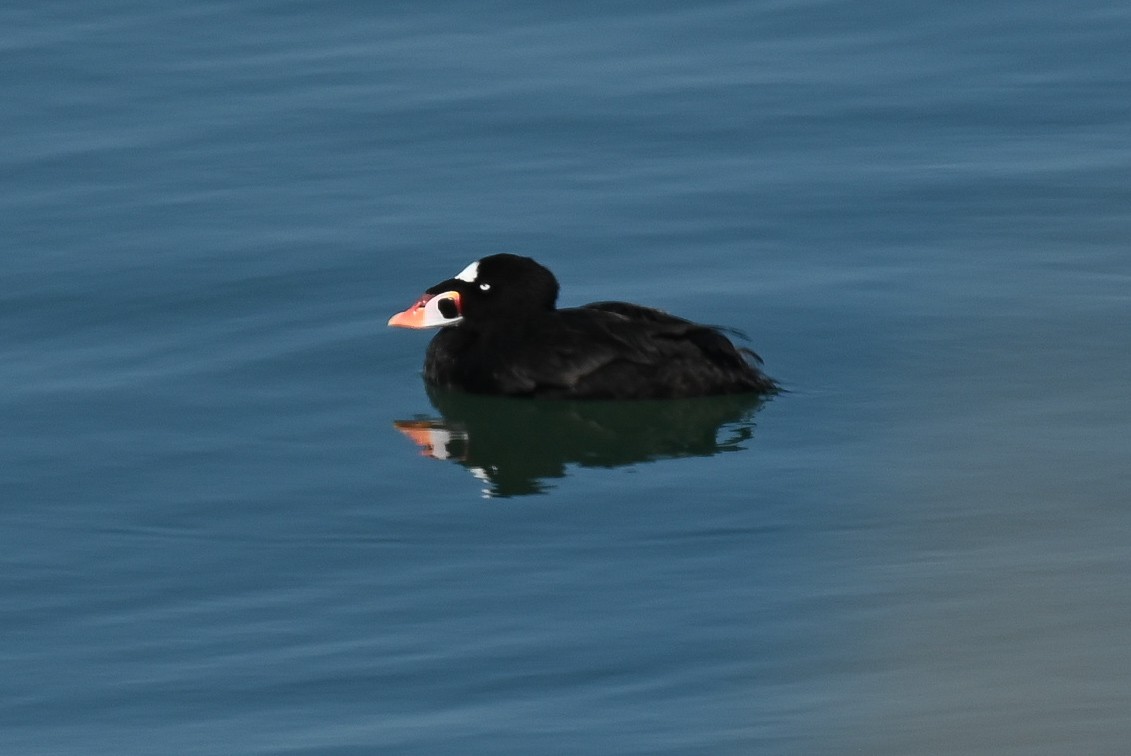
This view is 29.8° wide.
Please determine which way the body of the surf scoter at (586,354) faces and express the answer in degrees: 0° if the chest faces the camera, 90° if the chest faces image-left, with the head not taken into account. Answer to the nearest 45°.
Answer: approximately 90°
